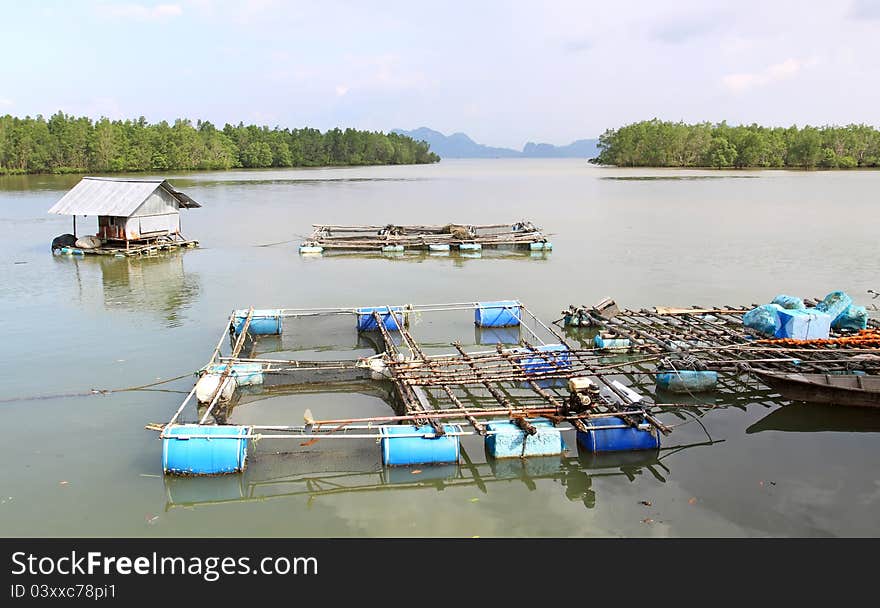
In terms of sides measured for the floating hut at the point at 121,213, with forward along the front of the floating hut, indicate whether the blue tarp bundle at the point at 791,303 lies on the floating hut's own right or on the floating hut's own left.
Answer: on the floating hut's own left

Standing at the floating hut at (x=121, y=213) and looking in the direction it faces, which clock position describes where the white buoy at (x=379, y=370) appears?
The white buoy is roughly at 10 o'clock from the floating hut.

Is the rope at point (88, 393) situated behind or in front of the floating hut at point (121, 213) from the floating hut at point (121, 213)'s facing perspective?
in front

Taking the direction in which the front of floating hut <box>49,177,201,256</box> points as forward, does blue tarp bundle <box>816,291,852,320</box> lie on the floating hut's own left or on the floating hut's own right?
on the floating hut's own left

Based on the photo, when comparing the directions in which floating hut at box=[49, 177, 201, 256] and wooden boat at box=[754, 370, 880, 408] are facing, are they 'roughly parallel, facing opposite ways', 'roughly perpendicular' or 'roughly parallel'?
roughly perpendicular

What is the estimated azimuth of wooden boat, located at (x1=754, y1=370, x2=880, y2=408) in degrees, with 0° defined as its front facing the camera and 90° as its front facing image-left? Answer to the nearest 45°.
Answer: approximately 90°

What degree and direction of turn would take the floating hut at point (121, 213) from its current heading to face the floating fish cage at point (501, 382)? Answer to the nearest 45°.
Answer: approximately 45° to its left

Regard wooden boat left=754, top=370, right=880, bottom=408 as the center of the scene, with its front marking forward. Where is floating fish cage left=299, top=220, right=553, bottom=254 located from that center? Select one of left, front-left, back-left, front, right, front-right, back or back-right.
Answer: front-right

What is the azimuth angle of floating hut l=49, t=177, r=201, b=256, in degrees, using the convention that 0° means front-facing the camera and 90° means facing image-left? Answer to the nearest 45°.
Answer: approximately 45°

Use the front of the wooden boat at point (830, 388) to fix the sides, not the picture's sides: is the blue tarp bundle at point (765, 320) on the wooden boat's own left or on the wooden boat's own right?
on the wooden boat's own right

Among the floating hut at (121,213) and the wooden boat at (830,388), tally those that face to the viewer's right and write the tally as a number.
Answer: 0

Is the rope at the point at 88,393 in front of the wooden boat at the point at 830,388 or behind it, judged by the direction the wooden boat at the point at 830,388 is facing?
in front

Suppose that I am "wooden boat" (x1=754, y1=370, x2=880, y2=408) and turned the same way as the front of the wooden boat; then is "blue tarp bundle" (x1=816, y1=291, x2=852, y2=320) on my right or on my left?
on my right

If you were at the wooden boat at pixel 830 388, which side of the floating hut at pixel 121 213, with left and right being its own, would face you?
left

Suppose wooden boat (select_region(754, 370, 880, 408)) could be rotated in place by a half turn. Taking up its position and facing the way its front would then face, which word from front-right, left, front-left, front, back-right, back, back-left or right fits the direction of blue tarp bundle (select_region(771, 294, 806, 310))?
left
